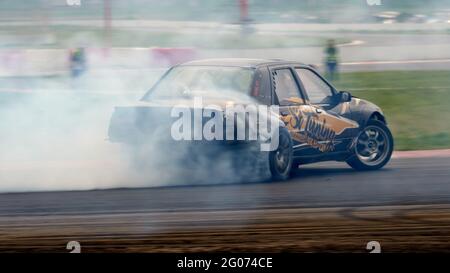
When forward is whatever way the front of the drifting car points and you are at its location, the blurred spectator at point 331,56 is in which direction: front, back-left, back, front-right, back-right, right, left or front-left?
front-left

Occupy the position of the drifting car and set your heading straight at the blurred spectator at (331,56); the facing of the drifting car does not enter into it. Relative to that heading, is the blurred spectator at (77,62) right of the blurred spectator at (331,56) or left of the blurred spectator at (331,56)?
left

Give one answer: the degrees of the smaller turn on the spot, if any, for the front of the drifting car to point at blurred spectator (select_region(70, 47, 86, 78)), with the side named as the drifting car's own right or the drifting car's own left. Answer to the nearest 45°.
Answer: approximately 90° to the drifting car's own left

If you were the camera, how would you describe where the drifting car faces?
facing away from the viewer and to the right of the viewer
